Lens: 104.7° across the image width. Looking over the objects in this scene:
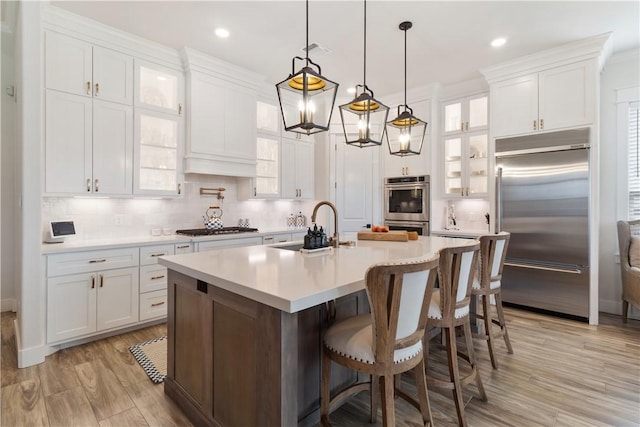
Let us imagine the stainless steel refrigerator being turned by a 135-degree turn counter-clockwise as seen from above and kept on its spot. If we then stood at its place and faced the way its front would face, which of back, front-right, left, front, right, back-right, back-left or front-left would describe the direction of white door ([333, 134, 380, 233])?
back

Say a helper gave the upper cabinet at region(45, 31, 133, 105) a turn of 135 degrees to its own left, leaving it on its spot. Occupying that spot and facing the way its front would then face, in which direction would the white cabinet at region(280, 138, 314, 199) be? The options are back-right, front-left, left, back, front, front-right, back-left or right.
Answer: right

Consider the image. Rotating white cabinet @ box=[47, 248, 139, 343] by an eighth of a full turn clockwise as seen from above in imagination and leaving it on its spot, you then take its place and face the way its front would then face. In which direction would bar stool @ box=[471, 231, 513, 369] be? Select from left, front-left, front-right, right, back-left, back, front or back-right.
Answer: front-left

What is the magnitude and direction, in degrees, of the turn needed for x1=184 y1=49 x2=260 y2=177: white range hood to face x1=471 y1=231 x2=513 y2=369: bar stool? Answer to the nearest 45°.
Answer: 0° — it already faces it

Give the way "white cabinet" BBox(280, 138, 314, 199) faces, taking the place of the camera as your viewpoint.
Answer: facing the viewer and to the right of the viewer

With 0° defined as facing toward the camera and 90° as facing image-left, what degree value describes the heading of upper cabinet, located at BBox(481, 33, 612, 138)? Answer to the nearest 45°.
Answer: approximately 45°

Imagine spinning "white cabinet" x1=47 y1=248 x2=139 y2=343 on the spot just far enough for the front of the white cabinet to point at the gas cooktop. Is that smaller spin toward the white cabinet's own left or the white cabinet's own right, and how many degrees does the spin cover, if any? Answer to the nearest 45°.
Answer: approximately 45° to the white cabinet's own left

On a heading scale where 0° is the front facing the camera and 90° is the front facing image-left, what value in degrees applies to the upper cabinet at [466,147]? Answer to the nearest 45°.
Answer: approximately 45°

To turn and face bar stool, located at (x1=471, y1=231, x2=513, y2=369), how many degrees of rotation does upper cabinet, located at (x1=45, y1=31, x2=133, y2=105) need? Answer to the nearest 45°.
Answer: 0° — it already faces it

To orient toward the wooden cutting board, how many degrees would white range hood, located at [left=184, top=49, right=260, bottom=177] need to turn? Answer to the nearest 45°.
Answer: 0° — it already faces it
